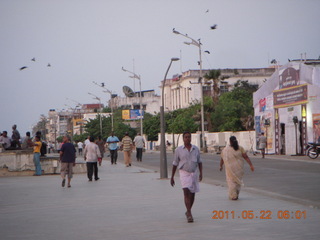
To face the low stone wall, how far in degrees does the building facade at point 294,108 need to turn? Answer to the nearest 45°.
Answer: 0° — it already faces it

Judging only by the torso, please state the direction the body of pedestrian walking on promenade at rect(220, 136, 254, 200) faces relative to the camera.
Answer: away from the camera

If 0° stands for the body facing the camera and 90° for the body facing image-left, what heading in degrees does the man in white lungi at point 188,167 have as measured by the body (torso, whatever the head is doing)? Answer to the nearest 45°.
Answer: approximately 0°

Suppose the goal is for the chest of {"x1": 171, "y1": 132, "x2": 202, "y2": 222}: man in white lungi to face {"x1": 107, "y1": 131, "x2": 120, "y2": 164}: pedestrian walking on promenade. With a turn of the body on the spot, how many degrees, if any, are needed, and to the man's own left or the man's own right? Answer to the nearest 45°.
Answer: approximately 180°

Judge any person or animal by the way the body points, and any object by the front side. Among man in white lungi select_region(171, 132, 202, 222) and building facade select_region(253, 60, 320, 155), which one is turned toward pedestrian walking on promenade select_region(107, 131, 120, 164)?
the building facade

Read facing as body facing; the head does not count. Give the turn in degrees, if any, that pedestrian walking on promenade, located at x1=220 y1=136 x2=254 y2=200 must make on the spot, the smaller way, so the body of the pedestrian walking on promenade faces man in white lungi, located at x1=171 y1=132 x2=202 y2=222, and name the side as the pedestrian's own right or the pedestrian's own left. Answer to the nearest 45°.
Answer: approximately 180°

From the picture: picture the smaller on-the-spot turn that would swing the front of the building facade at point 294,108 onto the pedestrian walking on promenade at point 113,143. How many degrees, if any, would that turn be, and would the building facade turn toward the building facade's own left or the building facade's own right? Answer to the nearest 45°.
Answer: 0° — it already faces them

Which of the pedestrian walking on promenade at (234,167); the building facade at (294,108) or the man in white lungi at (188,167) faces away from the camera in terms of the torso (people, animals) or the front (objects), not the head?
the pedestrian walking on promenade

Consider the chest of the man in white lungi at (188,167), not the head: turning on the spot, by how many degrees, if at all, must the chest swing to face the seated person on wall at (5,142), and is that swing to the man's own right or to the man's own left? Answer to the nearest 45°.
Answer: approximately 135° to the man's own right

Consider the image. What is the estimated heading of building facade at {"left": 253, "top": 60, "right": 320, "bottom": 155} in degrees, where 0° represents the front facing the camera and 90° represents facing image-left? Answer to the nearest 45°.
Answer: approximately 45°

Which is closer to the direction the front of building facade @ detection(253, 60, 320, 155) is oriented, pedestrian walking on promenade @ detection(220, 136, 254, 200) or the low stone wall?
the low stone wall
